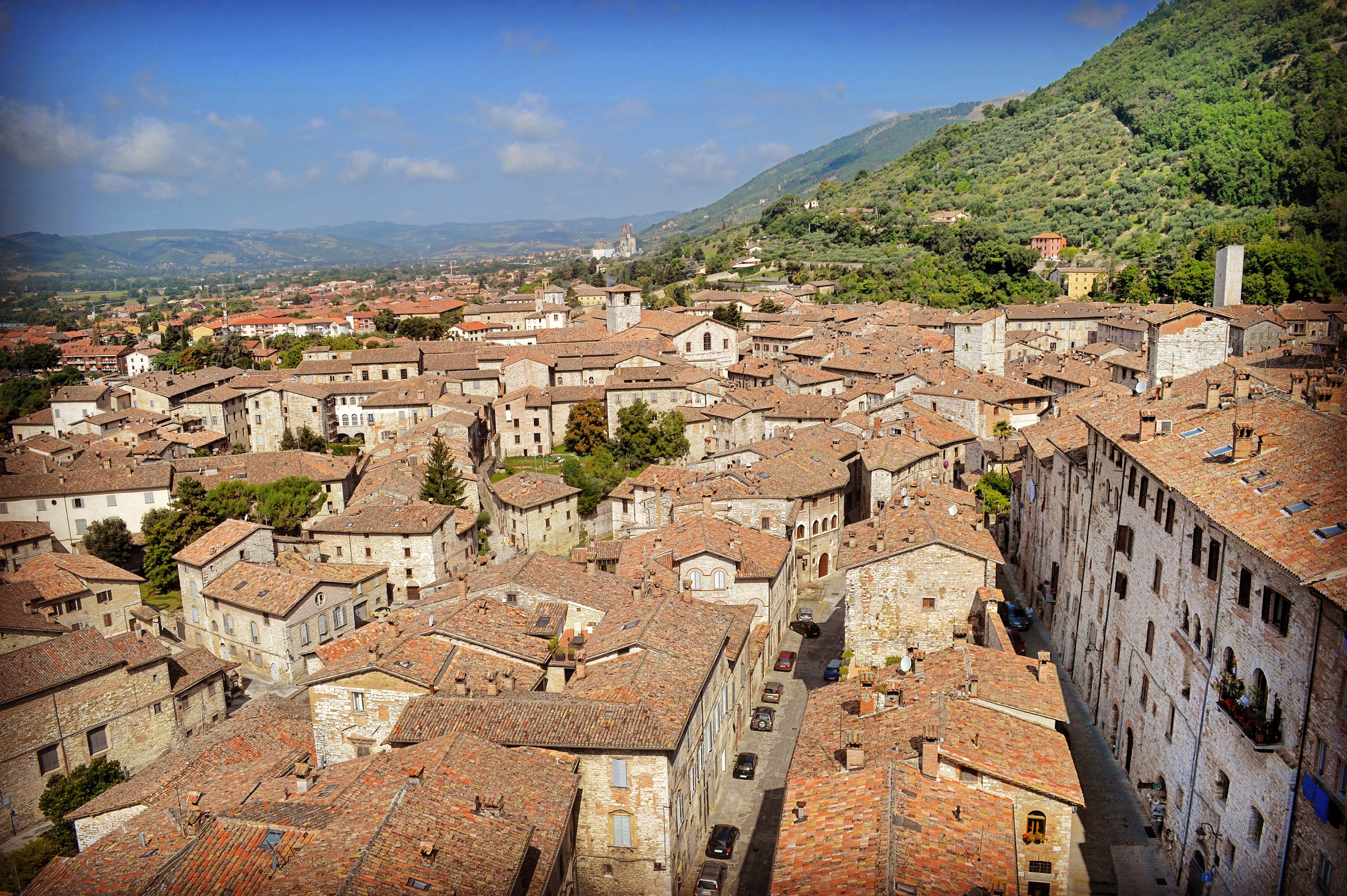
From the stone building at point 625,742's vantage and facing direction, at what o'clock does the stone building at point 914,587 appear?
the stone building at point 914,587 is roughly at 11 o'clock from the stone building at point 625,742.

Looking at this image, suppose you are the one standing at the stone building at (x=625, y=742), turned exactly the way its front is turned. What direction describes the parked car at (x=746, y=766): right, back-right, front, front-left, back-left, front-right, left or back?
front-left

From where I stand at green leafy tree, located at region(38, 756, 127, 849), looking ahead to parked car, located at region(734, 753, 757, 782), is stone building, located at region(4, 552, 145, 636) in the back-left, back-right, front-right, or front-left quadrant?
back-left

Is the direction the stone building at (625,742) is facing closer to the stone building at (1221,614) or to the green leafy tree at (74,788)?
the stone building

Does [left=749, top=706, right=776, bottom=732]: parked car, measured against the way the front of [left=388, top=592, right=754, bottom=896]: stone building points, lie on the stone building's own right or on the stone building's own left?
on the stone building's own left

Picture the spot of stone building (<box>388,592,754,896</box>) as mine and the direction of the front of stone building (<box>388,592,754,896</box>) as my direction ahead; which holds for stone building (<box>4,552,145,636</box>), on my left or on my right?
on my left

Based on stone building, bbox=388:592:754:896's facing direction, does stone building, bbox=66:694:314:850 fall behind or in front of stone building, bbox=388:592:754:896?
behind

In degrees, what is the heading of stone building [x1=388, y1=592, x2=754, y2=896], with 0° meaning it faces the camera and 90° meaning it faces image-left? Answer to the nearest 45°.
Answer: approximately 270°

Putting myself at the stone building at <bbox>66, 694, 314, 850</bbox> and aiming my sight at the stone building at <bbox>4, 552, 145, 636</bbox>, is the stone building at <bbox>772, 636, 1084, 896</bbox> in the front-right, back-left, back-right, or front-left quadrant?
back-right

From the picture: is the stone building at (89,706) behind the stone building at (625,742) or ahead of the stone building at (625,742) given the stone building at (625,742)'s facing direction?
behind
